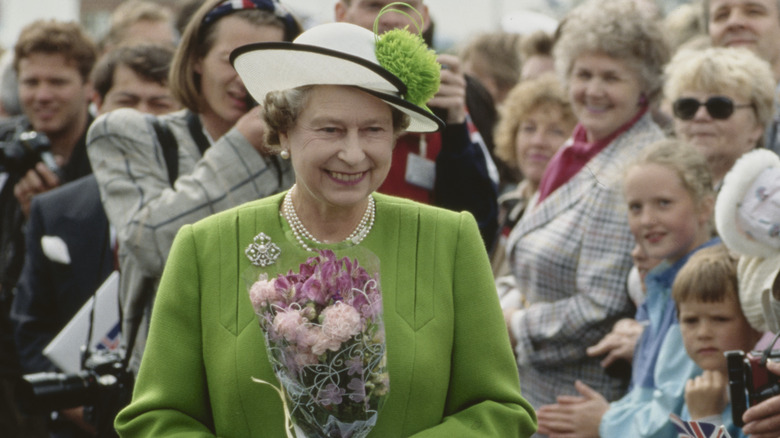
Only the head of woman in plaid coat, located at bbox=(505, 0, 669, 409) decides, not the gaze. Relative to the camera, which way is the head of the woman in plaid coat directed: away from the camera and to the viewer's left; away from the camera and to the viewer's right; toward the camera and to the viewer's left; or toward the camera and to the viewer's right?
toward the camera and to the viewer's left

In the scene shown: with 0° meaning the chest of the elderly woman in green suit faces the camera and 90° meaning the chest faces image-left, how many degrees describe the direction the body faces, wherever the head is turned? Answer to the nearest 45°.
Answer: approximately 0°

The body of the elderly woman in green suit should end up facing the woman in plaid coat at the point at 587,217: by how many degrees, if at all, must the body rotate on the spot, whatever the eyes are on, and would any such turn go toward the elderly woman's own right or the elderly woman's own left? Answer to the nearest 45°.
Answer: approximately 135° to the elderly woman's own left

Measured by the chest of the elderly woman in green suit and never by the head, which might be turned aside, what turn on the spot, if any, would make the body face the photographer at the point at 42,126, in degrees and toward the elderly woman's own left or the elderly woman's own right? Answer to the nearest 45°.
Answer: approximately 135° to the elderly woman's own right
